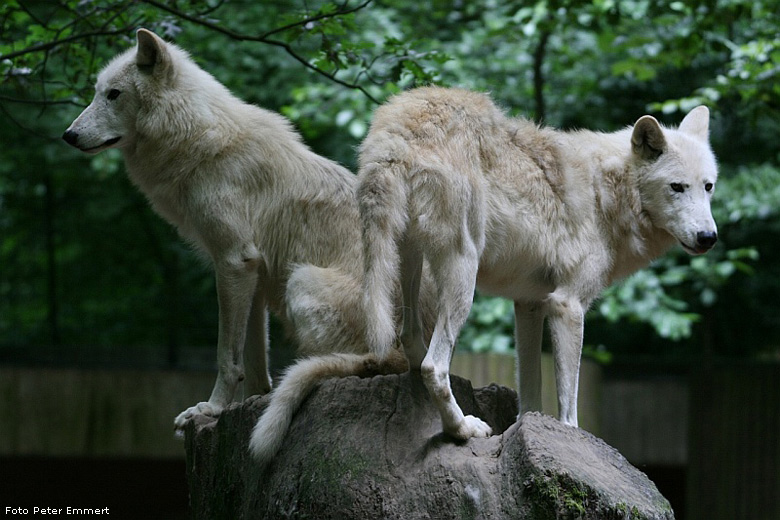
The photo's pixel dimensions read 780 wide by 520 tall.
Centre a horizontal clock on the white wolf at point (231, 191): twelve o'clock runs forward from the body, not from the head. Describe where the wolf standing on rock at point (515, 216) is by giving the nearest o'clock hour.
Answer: The wolf standing on rock is roughly at 7 o'clock from the white wolf.

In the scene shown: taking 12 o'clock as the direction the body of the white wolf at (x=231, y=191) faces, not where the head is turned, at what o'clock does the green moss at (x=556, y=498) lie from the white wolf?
The green moss is roughly at 8 o'clock from the white wolf.

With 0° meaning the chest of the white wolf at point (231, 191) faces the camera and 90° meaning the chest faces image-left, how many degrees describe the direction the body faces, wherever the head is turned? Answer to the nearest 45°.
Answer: approximately 90°
